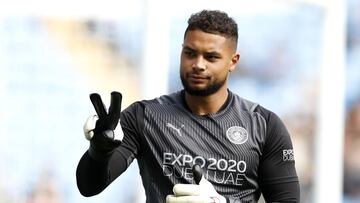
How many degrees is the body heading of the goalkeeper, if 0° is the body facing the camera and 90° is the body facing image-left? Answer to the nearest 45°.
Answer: approximately 0°
